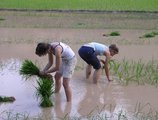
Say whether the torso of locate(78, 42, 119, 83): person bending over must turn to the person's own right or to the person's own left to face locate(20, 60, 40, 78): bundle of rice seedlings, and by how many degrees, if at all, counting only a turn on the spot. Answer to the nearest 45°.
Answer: approximately 135° to the person's own right

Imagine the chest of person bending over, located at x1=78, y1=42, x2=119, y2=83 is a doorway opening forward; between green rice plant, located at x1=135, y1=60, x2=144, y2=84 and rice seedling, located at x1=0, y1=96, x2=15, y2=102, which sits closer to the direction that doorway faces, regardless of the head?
the green rice plant

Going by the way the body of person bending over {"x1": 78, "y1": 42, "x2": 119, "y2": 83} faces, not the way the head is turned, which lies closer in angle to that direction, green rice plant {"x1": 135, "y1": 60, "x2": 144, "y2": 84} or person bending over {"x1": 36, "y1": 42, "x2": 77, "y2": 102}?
the green rice plant

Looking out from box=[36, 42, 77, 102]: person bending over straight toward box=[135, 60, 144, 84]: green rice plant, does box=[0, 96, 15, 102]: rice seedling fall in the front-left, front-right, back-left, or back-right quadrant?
back-left

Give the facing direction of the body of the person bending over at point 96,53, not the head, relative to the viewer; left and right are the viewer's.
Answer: facing to the right of the viewer

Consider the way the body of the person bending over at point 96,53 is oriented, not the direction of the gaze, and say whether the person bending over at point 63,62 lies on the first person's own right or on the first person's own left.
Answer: on the first person's own right
